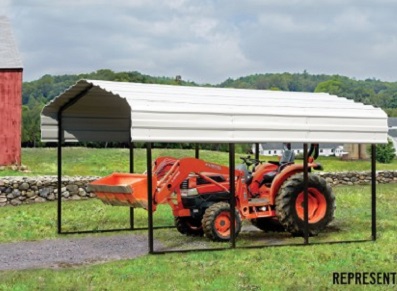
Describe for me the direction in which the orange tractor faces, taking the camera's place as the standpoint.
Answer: facing the viewer and to the left of the viewer

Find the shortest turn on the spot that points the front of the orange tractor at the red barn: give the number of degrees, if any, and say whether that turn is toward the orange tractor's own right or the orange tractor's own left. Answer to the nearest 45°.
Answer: approximately 90° to the orange tractor's own right
